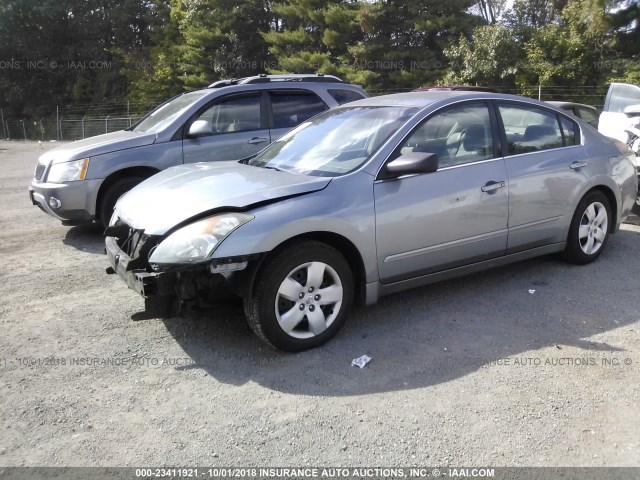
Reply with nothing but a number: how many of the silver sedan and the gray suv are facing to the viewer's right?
0

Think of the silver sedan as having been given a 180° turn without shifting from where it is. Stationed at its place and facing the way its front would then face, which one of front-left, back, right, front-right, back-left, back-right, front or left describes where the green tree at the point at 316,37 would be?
front-left

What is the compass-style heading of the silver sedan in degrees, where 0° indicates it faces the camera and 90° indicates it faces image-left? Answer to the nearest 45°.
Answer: approximately 45°

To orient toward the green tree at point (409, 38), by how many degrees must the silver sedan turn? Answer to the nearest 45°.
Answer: approximately 135° to its right

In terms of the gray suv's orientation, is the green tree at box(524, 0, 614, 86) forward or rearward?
rearward
